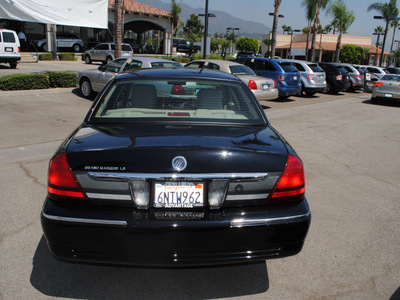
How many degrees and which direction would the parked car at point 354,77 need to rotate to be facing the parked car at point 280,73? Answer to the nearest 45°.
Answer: approximately 135° to its left

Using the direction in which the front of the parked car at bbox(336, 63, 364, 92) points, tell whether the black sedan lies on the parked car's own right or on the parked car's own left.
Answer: on the parked car's own left

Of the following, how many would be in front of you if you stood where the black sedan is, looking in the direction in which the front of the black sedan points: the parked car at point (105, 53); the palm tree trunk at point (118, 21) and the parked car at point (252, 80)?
3

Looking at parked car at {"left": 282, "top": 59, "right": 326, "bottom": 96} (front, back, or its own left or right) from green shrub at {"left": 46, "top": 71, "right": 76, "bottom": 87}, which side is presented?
left

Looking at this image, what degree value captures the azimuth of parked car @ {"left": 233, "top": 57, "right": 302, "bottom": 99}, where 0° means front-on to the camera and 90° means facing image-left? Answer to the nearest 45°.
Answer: approximately 135°

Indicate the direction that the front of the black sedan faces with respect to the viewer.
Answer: facing away from the viewer

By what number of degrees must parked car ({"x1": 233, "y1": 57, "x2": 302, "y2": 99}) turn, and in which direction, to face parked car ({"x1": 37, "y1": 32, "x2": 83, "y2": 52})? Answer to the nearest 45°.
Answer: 0° — it already faces it

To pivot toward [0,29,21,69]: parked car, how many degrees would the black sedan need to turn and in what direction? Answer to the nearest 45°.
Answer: approximately 45° to its left

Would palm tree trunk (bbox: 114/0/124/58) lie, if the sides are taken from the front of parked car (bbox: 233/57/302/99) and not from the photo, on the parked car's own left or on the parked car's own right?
on the parked car's own left
